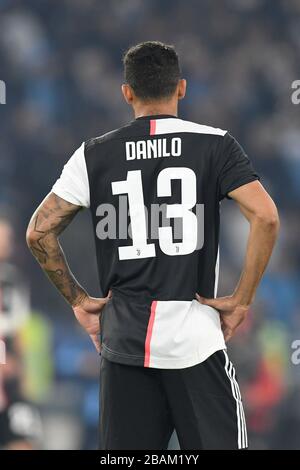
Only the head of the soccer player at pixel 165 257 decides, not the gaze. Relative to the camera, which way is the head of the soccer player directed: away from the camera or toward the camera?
away from the camera

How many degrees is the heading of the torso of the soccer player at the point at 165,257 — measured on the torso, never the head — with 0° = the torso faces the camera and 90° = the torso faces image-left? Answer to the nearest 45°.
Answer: approximately 180°
